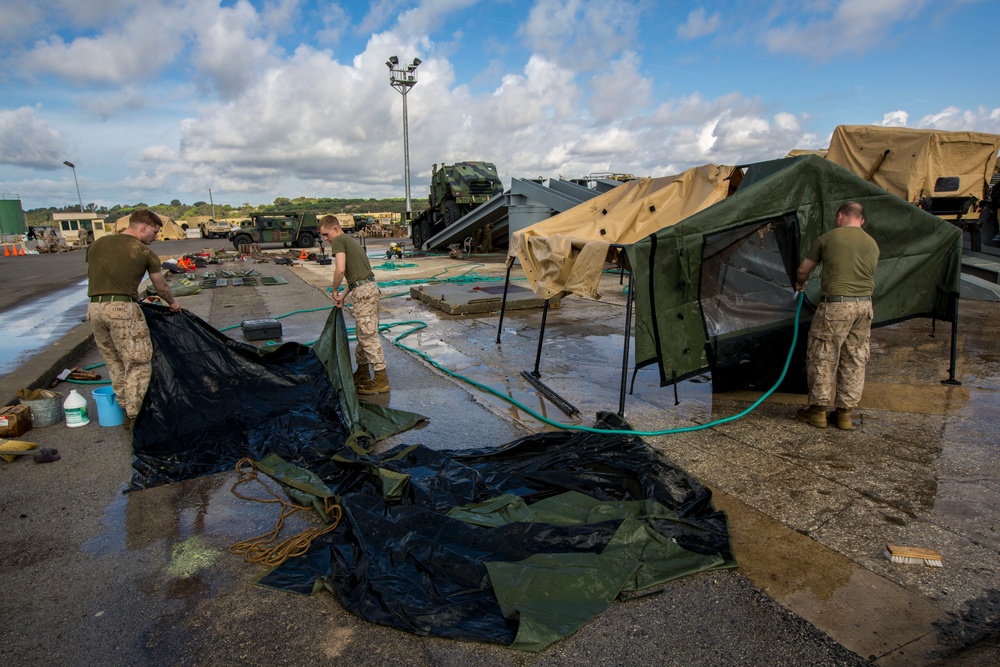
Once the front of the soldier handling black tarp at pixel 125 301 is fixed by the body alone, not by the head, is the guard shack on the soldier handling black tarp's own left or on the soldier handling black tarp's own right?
on the soldier handling black tarp's own left

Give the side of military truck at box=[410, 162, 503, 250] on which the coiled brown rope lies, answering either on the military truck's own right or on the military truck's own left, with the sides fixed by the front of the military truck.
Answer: on the military truck's own right

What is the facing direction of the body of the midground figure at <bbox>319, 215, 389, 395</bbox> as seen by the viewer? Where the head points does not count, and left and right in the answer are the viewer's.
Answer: facing to the left of the viewer

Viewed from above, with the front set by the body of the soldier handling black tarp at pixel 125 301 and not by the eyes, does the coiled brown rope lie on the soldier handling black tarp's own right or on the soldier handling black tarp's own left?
on the soldier handling black tarp's own right

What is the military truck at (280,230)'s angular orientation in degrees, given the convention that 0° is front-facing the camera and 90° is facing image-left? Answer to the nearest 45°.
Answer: approximately 90°

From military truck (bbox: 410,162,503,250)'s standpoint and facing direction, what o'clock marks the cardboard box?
The cardboard box is roughly at 2 o'clock from the military truck.

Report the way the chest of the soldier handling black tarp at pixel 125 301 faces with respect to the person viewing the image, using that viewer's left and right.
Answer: facing away from the viewer and to the right of the viewer

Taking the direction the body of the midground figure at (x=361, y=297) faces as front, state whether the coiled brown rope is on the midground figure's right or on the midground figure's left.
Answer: on the midground figure's left

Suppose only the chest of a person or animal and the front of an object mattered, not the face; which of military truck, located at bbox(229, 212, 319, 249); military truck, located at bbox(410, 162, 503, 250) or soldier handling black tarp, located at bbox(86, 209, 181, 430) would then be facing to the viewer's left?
military truck, located at bbox(229, 212, 319, 249)

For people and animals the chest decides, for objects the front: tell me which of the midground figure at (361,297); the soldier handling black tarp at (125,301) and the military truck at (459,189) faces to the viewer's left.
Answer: the midground figure at (361,297)

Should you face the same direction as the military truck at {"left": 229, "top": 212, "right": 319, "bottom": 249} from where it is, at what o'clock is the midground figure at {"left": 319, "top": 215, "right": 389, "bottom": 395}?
The midground figure is roughly at 9 o'clock from the military truck.
